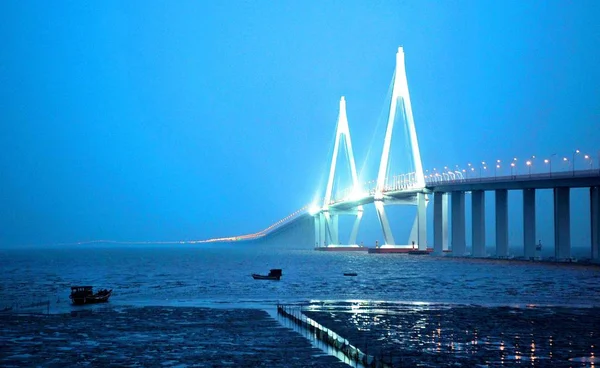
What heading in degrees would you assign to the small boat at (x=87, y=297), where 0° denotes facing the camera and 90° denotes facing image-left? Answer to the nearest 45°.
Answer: approximately 270°
